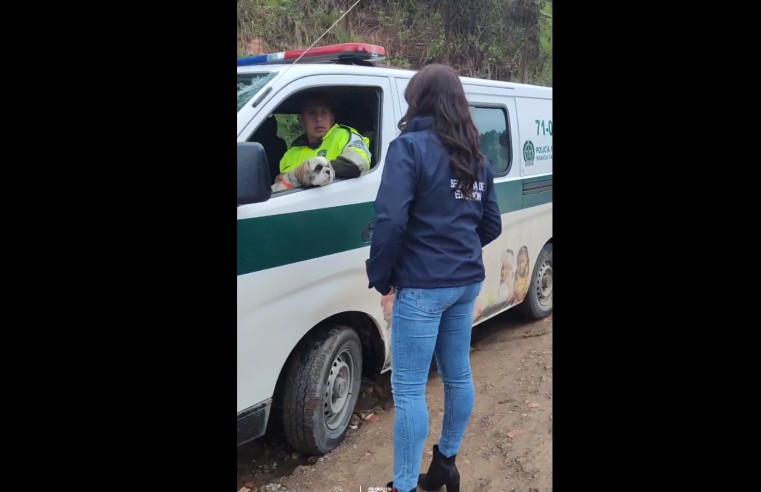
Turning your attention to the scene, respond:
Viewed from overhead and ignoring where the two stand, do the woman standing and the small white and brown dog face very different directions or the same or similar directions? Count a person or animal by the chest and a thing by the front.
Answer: very different directions

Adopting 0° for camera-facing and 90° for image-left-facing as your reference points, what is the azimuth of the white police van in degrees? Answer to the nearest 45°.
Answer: approximately 45°

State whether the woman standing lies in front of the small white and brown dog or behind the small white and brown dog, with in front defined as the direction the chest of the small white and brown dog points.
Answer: in front

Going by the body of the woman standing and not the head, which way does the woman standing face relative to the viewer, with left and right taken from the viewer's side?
facing away from the viewer and to the left of the viewer

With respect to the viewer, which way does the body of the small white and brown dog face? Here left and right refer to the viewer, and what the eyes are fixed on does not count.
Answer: facing the viewer and to the right of the viewer

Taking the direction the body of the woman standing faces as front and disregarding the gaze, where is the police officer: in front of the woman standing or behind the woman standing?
in front

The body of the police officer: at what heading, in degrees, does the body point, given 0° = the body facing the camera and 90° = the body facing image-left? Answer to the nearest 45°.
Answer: approximately 45°

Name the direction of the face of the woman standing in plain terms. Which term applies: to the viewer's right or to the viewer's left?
to the viewer's left

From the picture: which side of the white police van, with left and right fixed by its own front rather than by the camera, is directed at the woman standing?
left

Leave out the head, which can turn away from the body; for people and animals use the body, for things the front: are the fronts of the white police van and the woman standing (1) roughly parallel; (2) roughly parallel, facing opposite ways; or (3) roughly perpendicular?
roughly perpendicular

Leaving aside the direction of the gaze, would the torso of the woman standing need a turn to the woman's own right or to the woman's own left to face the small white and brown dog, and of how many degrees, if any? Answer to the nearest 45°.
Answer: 0° — they already face it

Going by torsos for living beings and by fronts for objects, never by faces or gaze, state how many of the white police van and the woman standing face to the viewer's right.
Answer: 0
